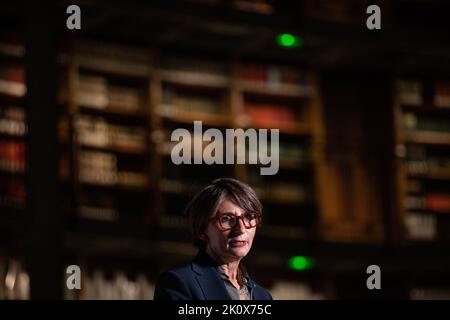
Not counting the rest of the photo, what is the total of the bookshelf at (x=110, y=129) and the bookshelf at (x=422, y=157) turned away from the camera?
0

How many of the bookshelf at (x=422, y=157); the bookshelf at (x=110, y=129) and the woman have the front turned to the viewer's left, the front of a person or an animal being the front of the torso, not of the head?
0

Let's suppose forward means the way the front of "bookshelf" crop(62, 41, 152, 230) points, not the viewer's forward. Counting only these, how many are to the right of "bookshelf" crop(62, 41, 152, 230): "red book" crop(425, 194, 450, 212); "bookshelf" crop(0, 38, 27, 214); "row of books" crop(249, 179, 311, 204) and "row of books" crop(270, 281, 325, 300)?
1

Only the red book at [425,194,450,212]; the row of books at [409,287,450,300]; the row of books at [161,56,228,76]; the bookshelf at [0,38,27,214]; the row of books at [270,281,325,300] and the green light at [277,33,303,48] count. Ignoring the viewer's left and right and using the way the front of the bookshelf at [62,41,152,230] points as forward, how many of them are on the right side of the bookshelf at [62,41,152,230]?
1

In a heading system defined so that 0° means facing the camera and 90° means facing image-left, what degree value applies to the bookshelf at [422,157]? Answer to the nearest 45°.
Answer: approximately 0°

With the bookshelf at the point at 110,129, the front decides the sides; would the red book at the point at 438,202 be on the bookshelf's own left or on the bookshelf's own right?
on the bookshelf's own left

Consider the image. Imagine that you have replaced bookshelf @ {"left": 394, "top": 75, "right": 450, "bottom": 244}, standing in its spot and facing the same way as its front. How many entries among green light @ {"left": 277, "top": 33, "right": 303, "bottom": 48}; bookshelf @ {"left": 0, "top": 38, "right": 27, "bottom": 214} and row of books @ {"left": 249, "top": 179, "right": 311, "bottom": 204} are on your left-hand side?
0

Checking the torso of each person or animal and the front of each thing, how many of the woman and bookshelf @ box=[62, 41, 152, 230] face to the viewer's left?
0

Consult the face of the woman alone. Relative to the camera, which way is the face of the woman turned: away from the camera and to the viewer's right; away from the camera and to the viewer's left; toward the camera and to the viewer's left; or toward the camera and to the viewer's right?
toward the camera and to the viewer's right

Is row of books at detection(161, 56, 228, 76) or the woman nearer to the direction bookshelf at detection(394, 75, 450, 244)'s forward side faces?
the woman

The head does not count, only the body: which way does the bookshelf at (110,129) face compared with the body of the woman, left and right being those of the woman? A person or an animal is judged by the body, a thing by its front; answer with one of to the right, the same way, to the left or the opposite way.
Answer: the same way

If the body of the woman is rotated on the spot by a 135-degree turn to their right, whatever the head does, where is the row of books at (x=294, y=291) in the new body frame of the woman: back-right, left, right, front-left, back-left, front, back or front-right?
right

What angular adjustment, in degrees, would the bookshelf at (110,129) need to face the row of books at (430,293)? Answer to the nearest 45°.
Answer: approximately 45° to its left

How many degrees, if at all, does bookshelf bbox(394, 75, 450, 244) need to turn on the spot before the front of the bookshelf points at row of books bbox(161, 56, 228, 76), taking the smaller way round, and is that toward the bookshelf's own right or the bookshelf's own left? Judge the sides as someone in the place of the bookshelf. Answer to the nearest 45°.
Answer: approximately 45° to the bookshelf's own right

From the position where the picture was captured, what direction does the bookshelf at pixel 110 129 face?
facing the viewer and to the right of the viewer

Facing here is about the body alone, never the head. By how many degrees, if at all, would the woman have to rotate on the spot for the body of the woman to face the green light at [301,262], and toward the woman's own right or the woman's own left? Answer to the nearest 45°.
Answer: approximately 135° to the woman's own left

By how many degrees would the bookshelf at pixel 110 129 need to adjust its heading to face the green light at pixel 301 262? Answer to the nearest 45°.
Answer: approximately 45° to its left

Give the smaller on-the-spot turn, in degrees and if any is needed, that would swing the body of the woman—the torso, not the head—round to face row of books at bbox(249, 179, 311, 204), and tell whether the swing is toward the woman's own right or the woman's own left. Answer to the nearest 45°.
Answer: approximately 135° to the woman's own left
